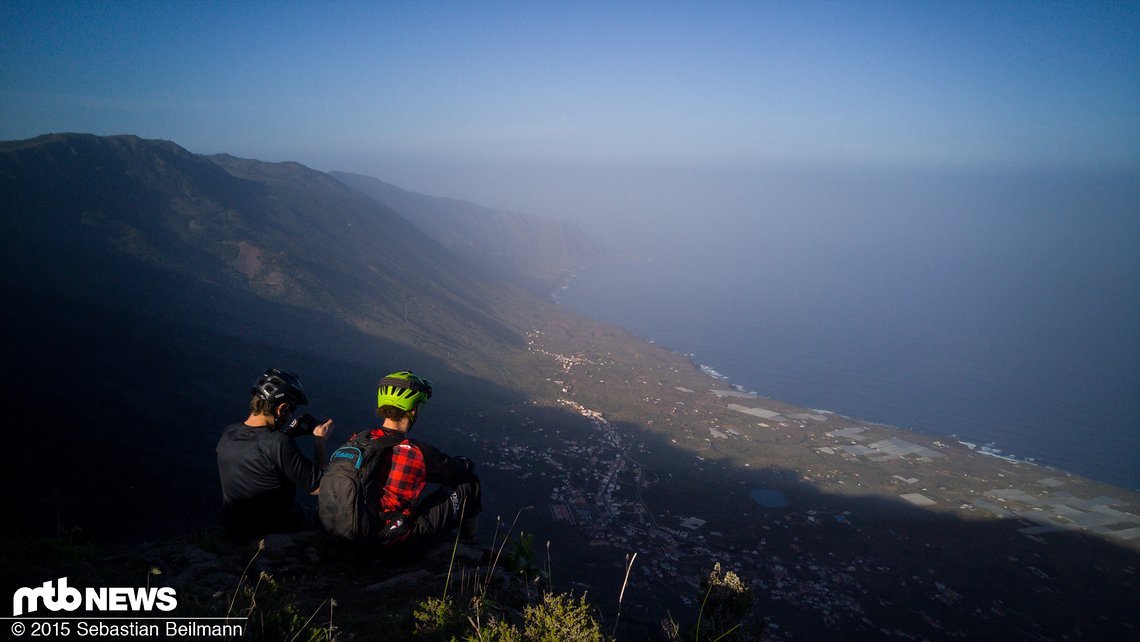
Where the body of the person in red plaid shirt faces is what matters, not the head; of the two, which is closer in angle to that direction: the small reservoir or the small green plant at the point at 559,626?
the small reservoir

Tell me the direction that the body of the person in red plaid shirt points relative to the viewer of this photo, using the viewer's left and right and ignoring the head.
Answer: facing away from the viewer and to the right of the viewer

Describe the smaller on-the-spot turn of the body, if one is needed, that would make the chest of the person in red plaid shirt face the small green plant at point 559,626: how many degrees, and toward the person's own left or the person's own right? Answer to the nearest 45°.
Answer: approximately 90° to the person's own right

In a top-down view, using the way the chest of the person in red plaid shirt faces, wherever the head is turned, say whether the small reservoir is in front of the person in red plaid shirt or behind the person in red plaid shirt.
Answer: in front

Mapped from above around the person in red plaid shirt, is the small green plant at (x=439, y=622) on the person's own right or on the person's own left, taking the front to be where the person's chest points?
on the person's own right

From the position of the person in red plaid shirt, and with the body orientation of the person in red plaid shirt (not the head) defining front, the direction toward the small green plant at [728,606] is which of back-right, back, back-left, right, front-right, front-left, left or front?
front-right
